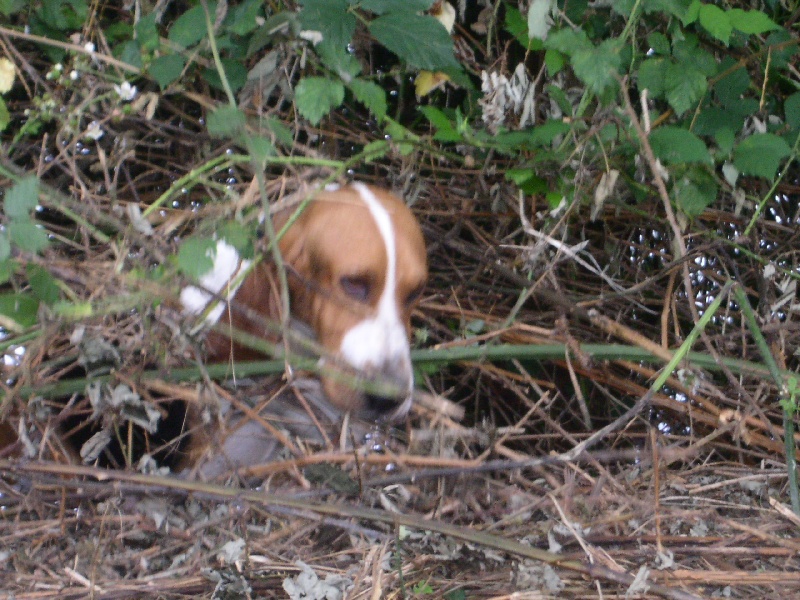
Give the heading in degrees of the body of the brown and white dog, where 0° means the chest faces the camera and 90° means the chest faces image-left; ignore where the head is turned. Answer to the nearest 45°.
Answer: approximately 315°
